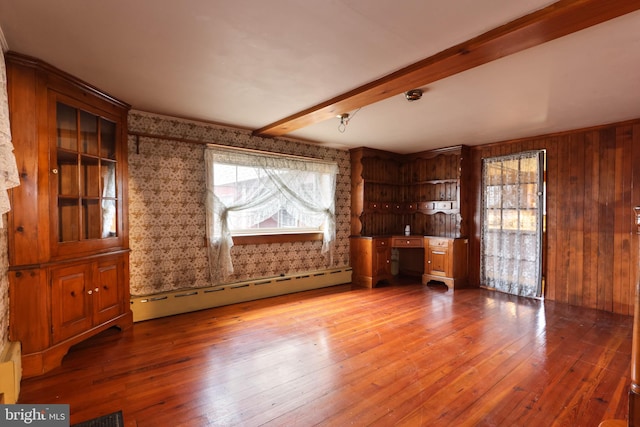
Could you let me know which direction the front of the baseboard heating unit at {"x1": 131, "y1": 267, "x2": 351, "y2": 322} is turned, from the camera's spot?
facing the viewer and to the right of the viewer

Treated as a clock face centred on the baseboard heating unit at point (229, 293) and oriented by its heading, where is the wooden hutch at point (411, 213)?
The wooden hutch is roughly at 10 o'clock from the baseboard heating unit.

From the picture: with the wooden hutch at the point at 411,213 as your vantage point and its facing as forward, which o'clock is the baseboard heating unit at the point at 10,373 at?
The baseboard heating unit is roughly at 1 o'clock from the wooden hutch.

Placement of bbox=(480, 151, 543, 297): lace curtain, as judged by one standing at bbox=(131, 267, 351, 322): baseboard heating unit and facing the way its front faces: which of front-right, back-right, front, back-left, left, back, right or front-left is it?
front-left

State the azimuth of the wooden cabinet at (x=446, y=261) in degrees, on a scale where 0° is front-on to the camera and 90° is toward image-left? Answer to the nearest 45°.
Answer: approximately 45°

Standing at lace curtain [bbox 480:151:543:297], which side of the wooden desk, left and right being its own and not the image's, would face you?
left

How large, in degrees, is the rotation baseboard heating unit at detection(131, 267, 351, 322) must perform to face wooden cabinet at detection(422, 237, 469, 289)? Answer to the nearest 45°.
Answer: approximately 45° to its left

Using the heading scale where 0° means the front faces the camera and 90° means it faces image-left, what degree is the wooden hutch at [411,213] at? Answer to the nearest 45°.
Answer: approximately 0°

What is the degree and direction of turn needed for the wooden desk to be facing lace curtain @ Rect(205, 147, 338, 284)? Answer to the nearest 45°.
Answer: approximately 45° to its right

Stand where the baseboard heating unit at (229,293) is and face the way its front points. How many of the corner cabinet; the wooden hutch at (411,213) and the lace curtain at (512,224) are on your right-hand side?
1

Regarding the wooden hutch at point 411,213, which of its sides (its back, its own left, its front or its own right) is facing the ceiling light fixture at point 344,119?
front

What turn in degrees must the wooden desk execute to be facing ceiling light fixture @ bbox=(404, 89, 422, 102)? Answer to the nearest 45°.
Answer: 0° — it already faces it
